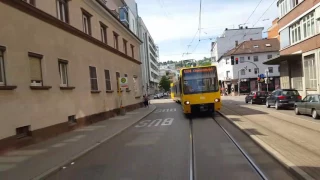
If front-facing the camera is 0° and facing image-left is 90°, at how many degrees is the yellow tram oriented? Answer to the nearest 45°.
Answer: approximately 0°

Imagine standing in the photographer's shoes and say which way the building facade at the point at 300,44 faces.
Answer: facing the viewer and to the left of the viewer

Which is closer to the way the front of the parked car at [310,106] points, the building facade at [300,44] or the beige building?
the building facade

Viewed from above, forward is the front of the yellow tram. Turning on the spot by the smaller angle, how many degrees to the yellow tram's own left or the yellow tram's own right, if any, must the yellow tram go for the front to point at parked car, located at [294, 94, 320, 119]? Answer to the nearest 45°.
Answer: approximately 90° to the yellow tram's own left

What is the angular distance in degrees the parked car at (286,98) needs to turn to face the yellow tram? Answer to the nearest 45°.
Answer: approximately 90° to its left

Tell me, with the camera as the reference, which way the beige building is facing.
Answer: facing the viewer and to the right of the viewer

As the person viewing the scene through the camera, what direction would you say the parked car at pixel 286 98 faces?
facing away from the viewer and to the left of the viewer

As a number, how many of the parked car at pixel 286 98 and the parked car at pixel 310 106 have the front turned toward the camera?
0

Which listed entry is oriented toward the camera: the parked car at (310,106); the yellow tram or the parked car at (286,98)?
the yellow tram

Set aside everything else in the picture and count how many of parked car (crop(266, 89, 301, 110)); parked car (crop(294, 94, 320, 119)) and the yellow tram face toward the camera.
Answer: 1

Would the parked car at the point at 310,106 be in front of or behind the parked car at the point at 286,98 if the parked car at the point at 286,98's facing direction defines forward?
behind

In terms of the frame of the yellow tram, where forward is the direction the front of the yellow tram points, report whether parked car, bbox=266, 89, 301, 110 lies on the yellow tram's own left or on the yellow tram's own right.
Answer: on the yellow tram's own left
